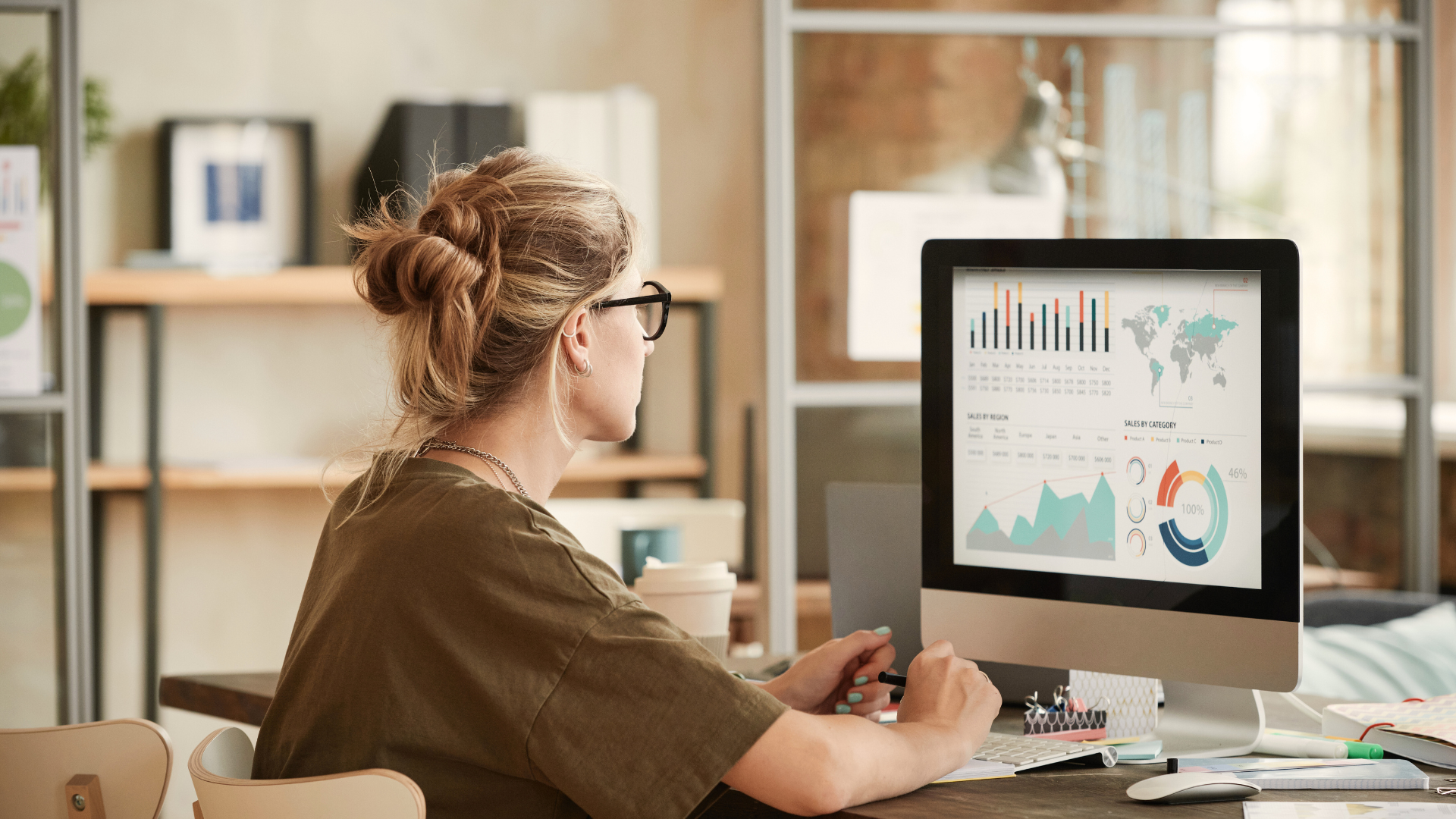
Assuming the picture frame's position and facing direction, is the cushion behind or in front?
in front

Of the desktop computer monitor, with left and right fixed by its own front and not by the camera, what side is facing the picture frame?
right

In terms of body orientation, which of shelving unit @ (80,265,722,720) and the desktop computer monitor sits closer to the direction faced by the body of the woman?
the desktop computer monitor

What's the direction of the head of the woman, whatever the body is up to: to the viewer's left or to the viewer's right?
to the viewer's right

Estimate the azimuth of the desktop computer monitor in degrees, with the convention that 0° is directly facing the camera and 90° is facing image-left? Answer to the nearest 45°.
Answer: approximately 45°

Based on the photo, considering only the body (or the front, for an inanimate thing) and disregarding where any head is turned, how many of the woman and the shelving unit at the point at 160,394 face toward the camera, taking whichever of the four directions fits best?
1

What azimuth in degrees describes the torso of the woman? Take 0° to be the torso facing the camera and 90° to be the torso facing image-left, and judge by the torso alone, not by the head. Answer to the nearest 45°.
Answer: approximately 225°

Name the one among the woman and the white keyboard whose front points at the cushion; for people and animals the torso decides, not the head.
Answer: the woman
